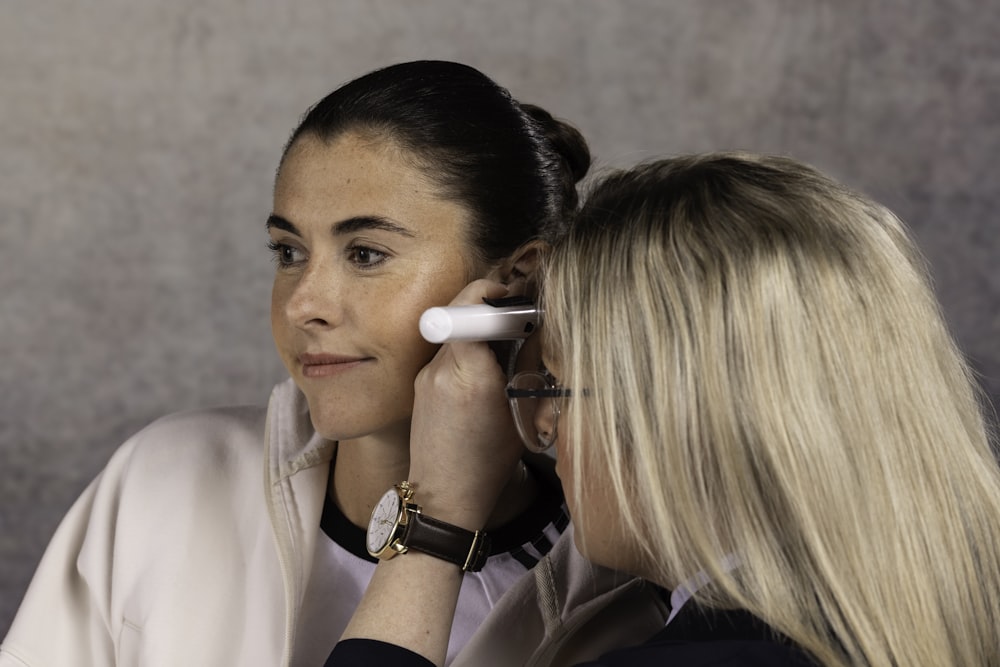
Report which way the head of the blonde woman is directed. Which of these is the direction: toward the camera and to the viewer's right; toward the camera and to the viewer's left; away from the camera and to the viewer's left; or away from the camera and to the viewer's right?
away from the camera and to the viewer's left

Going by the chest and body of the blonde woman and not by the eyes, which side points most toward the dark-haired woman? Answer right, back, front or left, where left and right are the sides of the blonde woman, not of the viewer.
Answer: front

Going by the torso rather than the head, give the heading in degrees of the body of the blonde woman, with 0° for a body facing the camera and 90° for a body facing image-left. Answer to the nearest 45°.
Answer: approximately 135°

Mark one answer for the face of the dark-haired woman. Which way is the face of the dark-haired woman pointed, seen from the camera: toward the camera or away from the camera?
toward the camera
